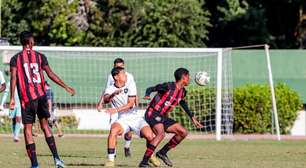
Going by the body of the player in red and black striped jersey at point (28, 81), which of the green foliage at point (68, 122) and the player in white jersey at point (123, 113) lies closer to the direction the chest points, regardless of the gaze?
the green foliage

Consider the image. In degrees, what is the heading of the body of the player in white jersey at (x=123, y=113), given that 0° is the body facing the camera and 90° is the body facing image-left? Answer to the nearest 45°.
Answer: approximately 0°

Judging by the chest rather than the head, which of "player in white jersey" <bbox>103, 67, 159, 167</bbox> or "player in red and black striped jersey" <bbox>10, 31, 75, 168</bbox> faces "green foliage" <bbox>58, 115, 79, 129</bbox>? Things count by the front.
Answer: the player in red and black striped jersey

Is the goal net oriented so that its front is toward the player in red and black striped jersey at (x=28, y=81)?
yes

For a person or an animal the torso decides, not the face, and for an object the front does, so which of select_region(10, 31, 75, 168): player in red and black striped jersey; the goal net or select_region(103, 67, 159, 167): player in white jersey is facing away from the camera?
the player in red and black striped jersey

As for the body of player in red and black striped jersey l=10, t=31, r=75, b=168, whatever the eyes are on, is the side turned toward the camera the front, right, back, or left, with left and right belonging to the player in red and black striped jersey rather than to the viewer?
back

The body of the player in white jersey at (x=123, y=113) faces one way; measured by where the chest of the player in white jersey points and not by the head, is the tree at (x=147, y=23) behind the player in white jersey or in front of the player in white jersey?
behind

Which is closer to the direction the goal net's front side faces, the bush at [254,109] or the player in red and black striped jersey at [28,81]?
the player in red and black striped jersey

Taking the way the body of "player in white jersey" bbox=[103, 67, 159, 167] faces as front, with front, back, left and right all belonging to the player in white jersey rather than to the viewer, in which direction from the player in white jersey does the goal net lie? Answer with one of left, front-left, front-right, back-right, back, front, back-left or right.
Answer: back

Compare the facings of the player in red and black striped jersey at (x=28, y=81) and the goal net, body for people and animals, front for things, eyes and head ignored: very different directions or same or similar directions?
very different directions

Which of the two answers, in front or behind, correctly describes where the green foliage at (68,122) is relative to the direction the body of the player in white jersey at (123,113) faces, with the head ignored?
behind

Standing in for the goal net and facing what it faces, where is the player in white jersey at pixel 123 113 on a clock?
The player in white jersey is roughly at 12 o'clock from the goal net.

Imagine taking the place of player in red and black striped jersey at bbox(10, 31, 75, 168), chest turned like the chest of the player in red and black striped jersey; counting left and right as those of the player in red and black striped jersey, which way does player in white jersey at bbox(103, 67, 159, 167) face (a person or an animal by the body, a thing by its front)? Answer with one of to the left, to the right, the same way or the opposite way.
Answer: the opposite way

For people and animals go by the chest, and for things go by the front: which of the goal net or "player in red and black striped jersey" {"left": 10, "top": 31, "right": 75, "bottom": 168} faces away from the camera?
the player in red and black striped jersey
